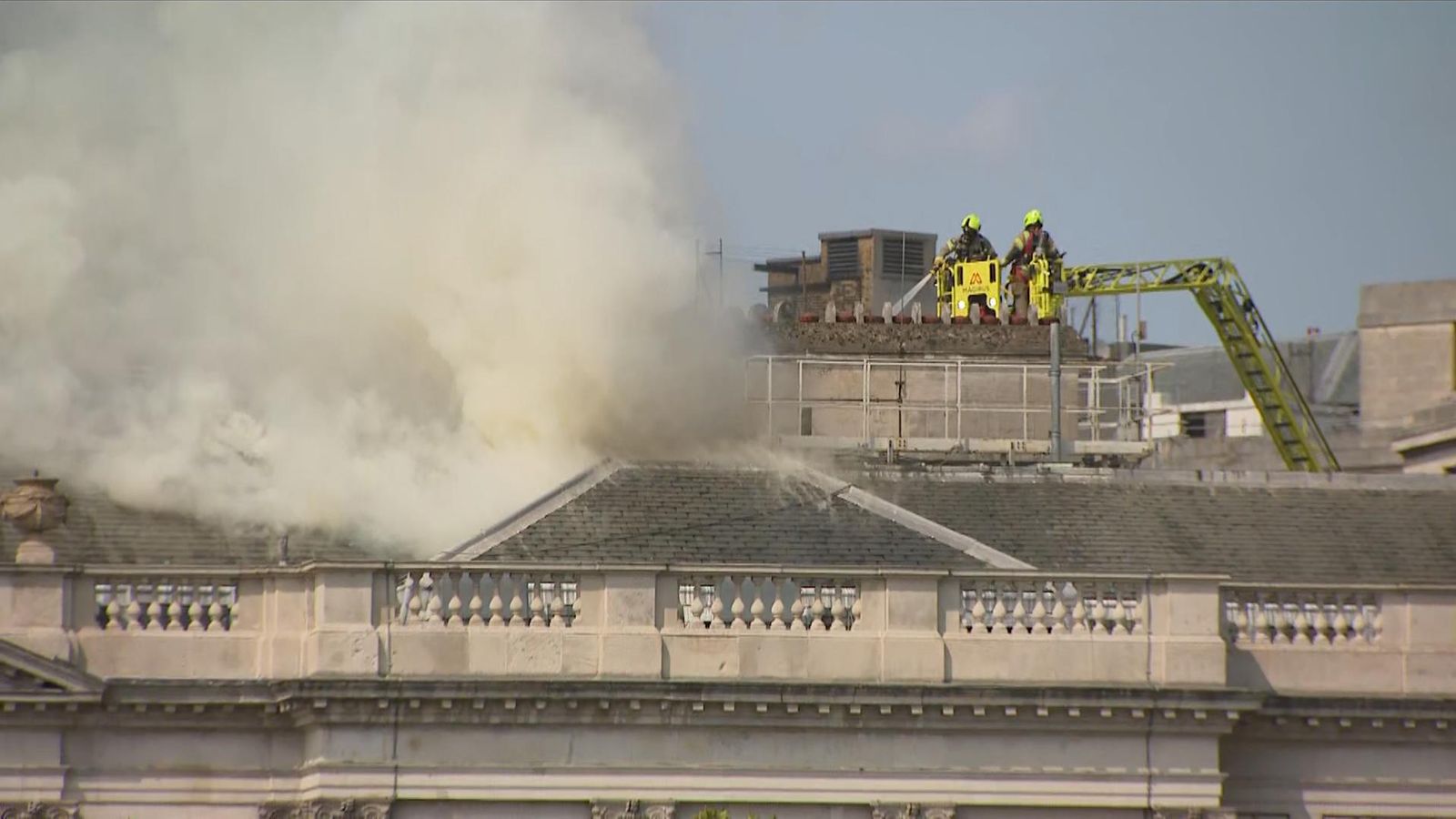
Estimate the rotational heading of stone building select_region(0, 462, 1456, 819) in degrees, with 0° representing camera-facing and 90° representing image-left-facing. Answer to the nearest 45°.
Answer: approximately 0°
